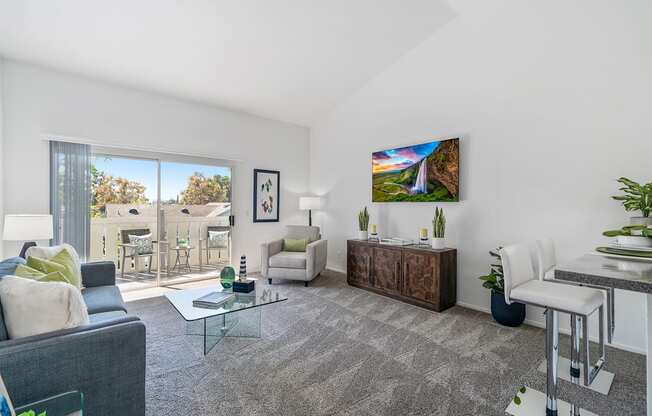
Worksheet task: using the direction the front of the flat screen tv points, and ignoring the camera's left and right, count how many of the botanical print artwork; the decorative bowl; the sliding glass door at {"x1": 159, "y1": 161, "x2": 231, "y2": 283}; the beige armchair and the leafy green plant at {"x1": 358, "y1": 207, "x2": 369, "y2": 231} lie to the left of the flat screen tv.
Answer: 1

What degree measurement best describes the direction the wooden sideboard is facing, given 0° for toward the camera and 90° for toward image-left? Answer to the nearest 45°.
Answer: approximately 45°

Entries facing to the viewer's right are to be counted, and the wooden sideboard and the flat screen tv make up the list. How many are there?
0

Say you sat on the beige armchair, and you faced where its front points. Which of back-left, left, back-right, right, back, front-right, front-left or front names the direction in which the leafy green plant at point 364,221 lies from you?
back-left

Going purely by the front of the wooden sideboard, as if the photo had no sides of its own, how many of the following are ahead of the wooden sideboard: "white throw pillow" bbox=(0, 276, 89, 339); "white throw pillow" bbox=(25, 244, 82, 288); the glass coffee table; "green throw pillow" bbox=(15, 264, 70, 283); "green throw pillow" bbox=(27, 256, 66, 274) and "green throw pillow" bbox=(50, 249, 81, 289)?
6

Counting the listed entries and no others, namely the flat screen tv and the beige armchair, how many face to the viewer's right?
0

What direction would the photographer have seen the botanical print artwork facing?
facing the viewer and to the right of the viewer

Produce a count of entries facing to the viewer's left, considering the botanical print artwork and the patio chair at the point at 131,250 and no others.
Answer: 0

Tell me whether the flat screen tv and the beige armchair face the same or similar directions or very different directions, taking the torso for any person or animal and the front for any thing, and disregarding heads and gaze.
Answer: same or similar directions

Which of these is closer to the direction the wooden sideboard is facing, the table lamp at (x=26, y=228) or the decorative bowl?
the table lamp

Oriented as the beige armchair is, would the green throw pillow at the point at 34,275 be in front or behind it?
in front

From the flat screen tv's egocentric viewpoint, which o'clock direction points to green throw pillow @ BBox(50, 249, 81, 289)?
The green throw pillow is roughly at 12 o'clock from the flat screen tv.

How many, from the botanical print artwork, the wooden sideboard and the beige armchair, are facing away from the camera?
0

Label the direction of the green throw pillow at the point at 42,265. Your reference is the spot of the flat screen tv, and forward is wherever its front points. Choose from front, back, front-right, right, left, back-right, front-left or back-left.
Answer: front

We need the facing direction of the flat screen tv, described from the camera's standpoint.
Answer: facing the viewer and to the left of the viewer

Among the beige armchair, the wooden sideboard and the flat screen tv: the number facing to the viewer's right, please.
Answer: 0

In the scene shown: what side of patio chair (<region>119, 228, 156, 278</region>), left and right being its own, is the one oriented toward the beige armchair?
front
